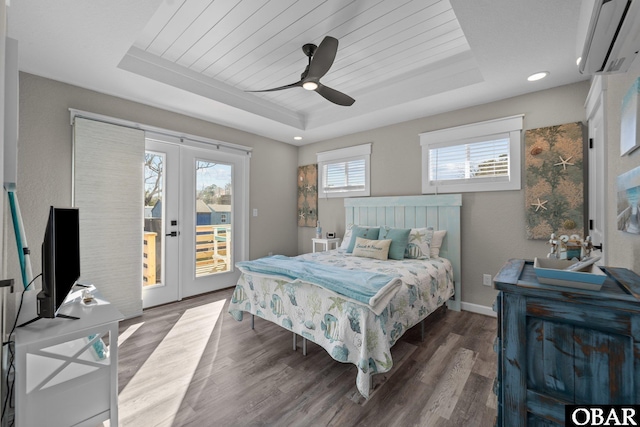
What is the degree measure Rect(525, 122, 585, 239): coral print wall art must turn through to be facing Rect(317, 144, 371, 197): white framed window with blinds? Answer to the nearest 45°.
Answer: approximately 45° to its right

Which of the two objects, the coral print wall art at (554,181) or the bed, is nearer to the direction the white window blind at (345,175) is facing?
the bed

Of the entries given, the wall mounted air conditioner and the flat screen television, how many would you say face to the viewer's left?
1

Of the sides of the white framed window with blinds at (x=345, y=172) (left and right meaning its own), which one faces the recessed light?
left

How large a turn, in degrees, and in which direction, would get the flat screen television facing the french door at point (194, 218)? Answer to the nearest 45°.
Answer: approximately 45° to its left

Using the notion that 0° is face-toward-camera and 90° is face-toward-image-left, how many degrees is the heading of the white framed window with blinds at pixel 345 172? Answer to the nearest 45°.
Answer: approximately 45°

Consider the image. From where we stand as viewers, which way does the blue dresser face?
facing to the left of the viewer

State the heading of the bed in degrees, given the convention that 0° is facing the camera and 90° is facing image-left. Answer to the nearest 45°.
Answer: approximately 45°

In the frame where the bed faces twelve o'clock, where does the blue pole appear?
The blue pole is roughly at 1 o'clock from the bed.
